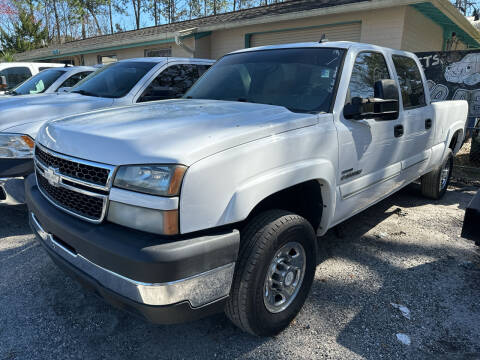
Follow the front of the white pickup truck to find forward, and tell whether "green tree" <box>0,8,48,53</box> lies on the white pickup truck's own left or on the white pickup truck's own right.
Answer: on the white pickup truck's own right

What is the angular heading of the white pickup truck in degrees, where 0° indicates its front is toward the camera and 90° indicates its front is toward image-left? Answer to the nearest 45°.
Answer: approximately 45°
